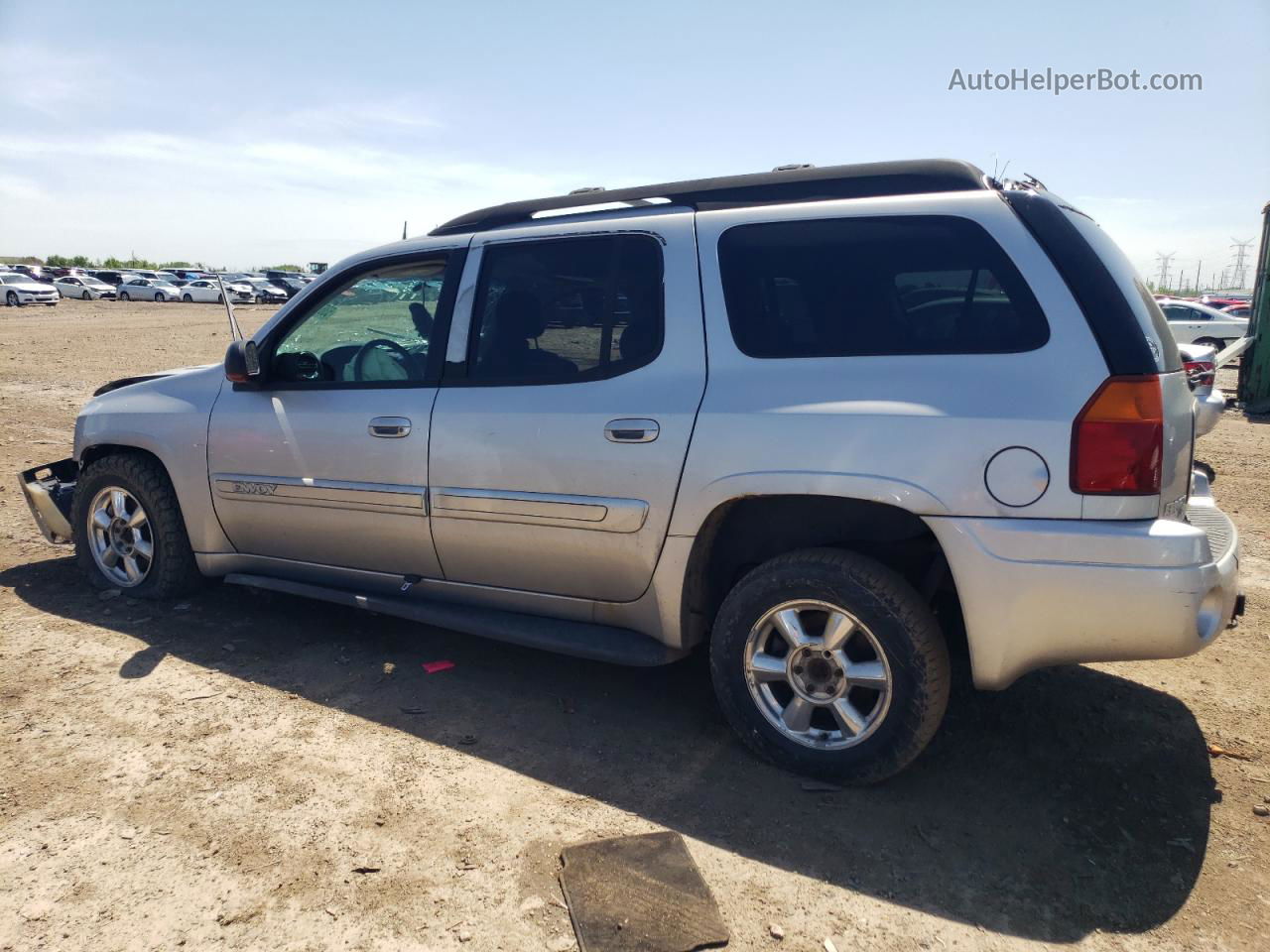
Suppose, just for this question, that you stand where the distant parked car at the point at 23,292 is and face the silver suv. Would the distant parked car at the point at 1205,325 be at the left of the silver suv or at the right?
left

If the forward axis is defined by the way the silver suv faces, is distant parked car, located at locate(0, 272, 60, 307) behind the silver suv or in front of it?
in front

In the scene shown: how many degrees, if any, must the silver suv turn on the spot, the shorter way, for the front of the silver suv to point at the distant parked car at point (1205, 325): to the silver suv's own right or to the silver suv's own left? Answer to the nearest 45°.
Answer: approximately 90° to the silver suv's own right

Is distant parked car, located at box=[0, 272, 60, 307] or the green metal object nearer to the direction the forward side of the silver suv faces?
the distant parked car

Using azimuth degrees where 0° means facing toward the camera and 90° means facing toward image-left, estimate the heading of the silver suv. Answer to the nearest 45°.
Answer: approximately 135°

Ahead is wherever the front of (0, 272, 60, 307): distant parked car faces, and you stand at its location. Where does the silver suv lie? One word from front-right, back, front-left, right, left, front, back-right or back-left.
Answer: front-right

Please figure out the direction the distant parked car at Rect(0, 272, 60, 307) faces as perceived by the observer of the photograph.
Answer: facing the viewer and to the right of the viewer

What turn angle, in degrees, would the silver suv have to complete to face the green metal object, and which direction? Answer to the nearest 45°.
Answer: approximately 90° to its right
